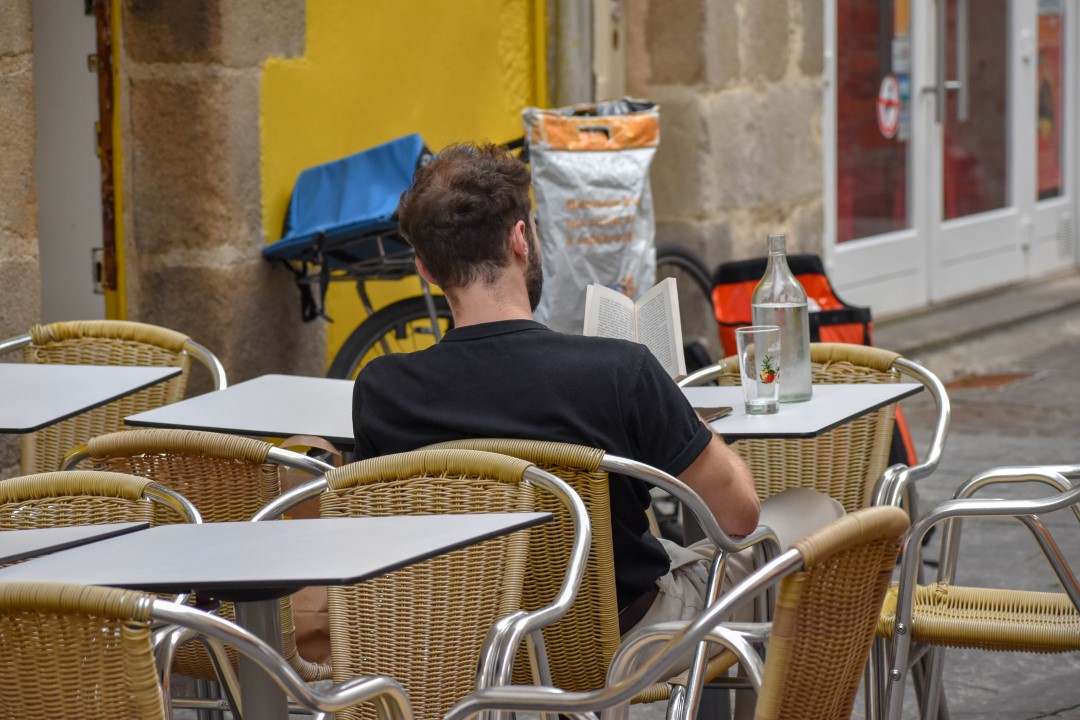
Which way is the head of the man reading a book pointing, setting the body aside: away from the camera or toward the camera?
away from the camera

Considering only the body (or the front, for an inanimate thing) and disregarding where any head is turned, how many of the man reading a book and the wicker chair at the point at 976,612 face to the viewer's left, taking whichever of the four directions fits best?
1

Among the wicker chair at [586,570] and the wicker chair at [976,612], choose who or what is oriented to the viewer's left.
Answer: the wicker chair at [976,612]

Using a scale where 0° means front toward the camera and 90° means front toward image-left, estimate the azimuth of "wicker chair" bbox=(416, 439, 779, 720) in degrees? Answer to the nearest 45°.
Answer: approximately 225°

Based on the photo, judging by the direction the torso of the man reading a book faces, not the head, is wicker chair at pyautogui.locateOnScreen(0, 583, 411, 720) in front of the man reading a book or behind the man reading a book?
behind

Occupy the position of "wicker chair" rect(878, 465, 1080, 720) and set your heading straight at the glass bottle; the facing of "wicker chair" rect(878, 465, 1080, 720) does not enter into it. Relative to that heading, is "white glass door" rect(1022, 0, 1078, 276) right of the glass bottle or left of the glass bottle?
right

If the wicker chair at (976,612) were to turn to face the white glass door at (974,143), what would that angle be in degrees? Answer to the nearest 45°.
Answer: approximately 90° to its right

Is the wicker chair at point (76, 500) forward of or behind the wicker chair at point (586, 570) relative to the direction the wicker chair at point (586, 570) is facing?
behind

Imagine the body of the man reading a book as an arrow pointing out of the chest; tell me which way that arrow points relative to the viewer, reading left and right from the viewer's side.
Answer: facing away from the viewer and to the right of the viewer

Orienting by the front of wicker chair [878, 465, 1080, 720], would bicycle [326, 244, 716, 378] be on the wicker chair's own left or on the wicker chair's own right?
on the wicker chair's own right
